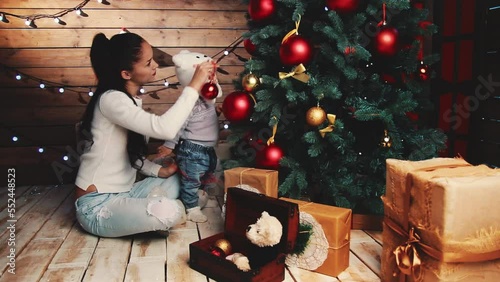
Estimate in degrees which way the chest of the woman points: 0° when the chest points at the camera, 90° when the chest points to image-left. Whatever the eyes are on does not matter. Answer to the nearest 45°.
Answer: approximately 270°

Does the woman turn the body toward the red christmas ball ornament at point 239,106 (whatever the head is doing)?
yes

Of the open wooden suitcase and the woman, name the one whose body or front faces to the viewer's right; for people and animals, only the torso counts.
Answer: the woman

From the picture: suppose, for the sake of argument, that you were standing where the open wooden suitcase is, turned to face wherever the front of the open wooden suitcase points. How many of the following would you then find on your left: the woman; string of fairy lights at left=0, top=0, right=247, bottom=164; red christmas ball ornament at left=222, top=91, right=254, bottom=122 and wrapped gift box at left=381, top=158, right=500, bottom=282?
1

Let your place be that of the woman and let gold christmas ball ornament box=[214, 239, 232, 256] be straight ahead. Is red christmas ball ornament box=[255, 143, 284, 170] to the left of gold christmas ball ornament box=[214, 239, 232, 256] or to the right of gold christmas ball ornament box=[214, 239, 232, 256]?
left

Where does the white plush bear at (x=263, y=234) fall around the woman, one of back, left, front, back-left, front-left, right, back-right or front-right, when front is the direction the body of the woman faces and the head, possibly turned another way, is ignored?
front-right

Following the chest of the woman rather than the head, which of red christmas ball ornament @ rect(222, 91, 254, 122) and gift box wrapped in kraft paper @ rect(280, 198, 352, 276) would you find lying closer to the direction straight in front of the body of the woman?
the red christmas ball ornament

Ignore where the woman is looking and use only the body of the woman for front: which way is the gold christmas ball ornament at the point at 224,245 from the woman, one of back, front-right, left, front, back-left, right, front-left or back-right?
front-right

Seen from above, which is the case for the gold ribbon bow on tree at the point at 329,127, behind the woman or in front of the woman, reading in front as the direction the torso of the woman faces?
in front

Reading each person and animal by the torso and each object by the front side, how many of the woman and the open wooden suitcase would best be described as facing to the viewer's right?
1
